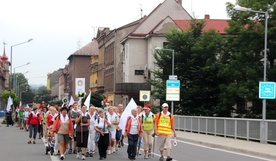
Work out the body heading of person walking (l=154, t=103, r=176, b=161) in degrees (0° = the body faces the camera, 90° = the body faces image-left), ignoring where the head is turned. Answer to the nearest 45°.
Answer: approximately 0°

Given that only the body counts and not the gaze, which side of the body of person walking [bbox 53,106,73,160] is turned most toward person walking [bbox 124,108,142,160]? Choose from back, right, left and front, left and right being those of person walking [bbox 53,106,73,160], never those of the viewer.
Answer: left

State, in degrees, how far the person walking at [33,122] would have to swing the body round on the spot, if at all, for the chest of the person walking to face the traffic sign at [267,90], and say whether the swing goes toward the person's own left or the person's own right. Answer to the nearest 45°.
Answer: approximately 90° to the person's own left

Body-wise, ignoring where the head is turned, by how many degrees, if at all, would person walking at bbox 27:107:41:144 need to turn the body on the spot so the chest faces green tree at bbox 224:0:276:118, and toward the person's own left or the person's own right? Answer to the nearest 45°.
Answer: approximately 135° to the person's own left

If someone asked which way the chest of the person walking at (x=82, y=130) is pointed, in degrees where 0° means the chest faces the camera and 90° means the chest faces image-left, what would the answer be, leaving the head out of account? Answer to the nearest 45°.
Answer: approximately 0°

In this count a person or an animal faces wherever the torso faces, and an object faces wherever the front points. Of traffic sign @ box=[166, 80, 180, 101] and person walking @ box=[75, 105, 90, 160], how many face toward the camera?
2
